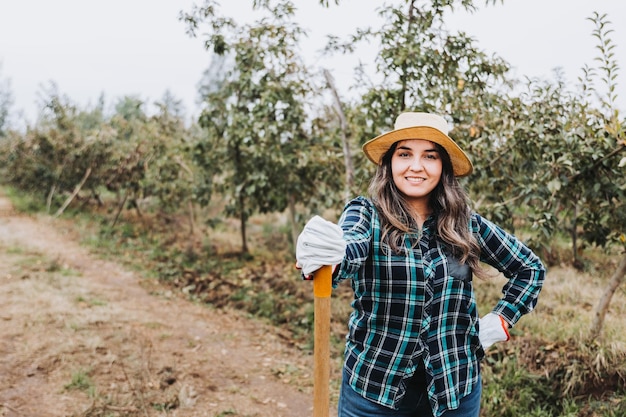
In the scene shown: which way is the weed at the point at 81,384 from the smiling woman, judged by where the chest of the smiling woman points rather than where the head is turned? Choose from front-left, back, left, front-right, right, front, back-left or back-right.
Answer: back-right

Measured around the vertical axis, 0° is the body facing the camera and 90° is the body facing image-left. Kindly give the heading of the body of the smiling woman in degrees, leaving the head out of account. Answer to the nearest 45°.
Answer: approximately 0°

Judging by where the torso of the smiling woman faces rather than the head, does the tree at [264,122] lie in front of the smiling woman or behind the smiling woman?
behind
